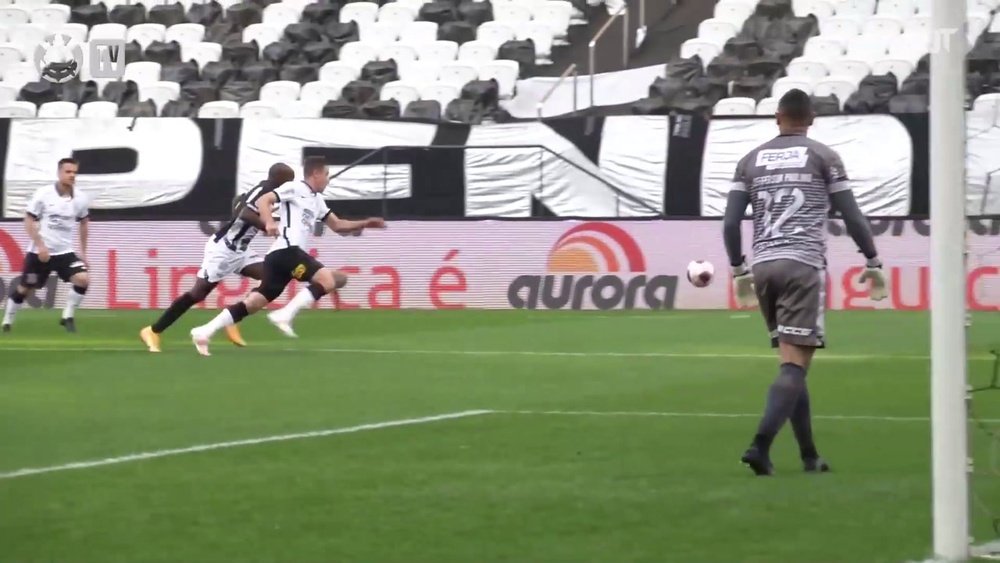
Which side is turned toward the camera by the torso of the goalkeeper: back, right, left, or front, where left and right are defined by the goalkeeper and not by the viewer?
back

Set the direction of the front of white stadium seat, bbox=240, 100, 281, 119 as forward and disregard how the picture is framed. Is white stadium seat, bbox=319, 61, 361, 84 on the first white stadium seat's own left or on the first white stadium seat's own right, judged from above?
on the first white stadium seat's own left

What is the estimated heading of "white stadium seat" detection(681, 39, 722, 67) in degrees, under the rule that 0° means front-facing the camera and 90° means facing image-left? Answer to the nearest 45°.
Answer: approximately 0°

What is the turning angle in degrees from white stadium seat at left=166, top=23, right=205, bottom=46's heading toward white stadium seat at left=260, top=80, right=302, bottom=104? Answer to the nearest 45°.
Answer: approximately 45° to its left

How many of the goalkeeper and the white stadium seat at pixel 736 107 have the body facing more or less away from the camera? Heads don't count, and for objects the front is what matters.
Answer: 1

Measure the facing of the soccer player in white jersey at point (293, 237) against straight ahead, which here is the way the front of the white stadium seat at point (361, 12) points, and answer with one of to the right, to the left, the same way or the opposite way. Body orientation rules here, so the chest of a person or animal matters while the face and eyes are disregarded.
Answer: to the left

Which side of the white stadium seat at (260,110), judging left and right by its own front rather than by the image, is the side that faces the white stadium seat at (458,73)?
left
